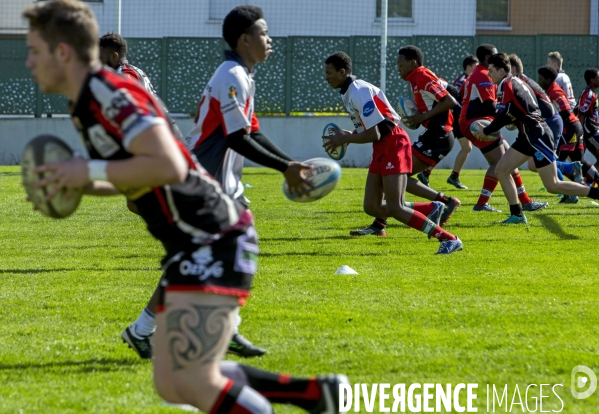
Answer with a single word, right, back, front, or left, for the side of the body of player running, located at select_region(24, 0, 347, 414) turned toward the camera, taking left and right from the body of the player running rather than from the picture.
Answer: left

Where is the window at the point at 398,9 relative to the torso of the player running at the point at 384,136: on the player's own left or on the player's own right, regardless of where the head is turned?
on the player's own right

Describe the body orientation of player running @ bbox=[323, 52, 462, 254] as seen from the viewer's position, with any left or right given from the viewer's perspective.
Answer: facing to the left of the viewer

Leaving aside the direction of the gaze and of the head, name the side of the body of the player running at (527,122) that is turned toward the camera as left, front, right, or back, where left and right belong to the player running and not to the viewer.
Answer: left

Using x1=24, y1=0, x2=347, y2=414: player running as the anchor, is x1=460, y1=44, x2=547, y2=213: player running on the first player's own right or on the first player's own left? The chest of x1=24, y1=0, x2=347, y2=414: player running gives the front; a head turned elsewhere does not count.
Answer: on the first player's own right

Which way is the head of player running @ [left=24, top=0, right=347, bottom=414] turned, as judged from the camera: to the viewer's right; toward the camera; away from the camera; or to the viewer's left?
to the viewer's left

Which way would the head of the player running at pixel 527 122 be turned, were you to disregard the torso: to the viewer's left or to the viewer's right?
to the viewer's left
